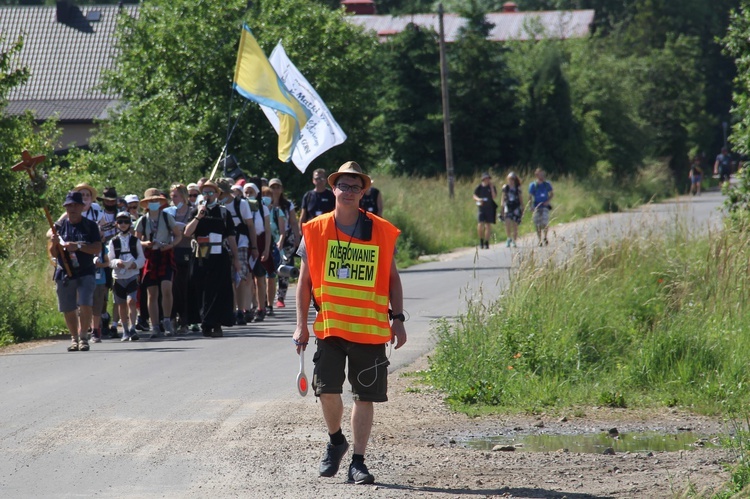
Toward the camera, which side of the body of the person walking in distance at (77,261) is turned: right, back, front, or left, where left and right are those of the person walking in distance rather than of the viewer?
front

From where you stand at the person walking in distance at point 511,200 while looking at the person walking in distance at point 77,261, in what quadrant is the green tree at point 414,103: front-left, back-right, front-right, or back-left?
back-right

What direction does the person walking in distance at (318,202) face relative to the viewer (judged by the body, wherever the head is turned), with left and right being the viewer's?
facing the viewer

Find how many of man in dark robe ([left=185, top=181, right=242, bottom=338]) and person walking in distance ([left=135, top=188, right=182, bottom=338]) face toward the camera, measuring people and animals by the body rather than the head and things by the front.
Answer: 2

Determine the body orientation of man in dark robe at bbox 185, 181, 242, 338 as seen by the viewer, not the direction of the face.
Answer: toward the camera

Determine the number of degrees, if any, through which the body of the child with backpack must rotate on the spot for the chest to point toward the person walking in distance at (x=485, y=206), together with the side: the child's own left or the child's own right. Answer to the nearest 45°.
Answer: approximately 135° to the child's own left
